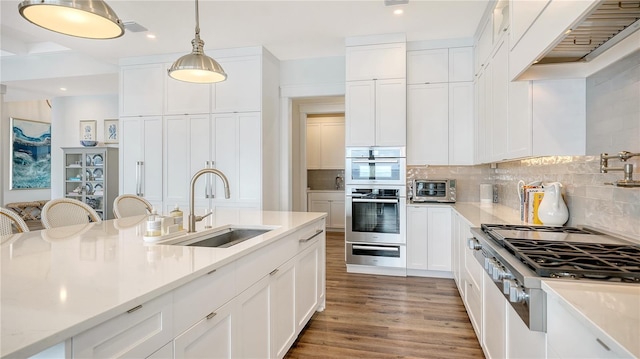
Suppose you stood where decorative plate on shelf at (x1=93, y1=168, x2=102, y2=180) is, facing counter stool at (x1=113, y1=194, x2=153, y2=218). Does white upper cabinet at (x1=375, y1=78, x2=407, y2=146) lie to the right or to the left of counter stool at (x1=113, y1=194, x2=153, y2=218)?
left

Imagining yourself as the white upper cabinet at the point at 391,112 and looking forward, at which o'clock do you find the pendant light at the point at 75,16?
The pendant light is roughly at 1 o'clock from the white upper cabinet.

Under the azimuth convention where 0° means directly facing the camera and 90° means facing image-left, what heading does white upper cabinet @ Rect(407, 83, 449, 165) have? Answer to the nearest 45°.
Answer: approximately 0°

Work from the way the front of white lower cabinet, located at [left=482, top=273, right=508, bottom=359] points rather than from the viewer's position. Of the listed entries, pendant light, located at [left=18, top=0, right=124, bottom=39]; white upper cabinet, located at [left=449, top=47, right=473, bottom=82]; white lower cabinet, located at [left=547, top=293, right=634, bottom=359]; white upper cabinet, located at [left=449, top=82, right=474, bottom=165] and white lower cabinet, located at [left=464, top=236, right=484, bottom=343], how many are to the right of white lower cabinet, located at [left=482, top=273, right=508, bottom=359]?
3

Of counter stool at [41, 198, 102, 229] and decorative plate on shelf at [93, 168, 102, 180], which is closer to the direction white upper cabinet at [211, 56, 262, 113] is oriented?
the counter stool

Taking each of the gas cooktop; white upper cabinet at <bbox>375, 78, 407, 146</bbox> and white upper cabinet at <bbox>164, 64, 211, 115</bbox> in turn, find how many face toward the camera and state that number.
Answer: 2

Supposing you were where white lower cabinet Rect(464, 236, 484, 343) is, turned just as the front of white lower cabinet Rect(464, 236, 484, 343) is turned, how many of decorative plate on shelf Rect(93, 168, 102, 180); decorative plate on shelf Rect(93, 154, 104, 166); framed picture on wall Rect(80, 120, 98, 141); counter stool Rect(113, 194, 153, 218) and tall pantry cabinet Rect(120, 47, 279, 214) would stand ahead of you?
5

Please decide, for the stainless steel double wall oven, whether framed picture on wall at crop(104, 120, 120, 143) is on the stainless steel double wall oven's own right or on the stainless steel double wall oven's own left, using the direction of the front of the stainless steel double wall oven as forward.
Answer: on the stainless steel double wall oven's own right

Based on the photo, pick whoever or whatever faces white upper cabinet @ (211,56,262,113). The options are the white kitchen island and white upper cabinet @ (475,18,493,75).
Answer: white upper cabinet @ (475,18,493,75)

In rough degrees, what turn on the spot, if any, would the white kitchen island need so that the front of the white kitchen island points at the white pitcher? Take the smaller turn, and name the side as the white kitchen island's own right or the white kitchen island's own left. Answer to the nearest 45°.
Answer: approximately 45° to the white kitchen island's own left

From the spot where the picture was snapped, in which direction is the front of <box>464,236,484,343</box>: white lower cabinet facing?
facing to the left of the viewer
